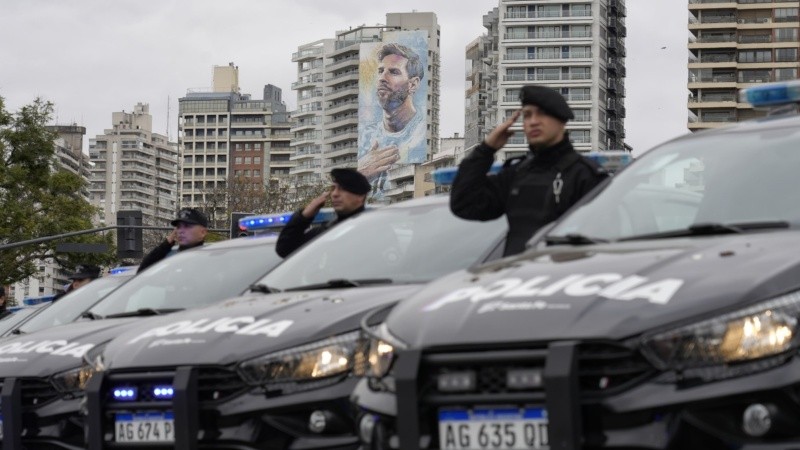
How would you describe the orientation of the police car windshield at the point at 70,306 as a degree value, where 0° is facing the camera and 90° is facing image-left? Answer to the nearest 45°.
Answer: approximately 45°

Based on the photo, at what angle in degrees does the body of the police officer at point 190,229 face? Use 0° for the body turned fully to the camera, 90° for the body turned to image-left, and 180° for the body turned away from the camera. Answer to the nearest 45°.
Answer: approximately 45°

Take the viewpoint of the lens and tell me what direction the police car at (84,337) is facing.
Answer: facing the viewer and to the left of the viewer

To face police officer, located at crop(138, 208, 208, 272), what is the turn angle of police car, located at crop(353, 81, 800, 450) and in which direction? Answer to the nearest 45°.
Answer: approximately 90° to its right

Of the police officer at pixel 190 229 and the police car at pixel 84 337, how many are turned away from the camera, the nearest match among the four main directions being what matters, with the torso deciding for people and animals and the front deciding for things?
0

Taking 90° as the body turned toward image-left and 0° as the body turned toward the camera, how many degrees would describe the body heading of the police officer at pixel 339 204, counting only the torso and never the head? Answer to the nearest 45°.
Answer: approximately 45°

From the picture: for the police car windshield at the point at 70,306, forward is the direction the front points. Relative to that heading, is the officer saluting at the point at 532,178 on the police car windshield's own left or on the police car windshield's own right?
on the police car windshield's own left

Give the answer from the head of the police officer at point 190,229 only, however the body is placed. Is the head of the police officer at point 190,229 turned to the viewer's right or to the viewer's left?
to the viewer's left

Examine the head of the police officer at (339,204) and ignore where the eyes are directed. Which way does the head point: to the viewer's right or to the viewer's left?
to the viewer's left

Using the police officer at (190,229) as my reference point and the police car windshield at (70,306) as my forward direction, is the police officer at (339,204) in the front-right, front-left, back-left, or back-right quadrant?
back-left

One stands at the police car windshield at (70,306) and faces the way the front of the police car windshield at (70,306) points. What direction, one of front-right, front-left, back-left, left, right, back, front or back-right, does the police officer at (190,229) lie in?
left

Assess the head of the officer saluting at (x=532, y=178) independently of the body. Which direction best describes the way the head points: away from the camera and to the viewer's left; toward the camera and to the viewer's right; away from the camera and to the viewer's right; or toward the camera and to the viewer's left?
toward the camera and to the viewer's left
